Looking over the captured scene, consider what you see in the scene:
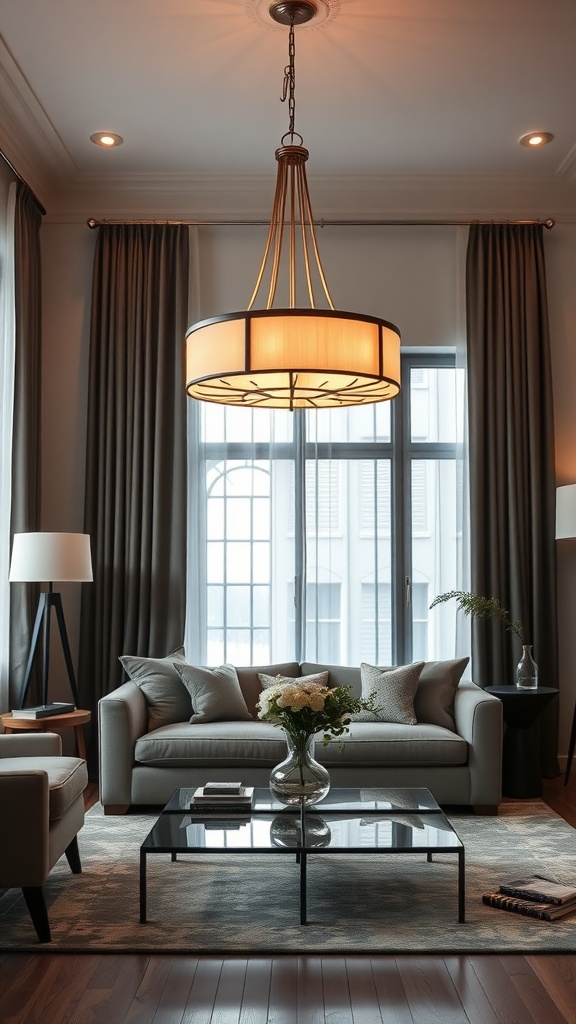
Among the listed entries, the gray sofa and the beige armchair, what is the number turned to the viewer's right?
1

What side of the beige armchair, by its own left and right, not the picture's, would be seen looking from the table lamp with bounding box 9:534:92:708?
left

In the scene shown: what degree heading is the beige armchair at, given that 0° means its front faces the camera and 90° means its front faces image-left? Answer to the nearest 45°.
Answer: approximately 270°

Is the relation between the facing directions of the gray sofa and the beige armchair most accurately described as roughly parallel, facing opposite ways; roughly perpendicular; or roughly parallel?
roughly perpendicular

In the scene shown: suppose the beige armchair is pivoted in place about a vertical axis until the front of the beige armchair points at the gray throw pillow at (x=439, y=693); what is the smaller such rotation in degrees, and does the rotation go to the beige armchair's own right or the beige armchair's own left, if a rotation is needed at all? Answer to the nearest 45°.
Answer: approximately 45° to the beige armchair's own left

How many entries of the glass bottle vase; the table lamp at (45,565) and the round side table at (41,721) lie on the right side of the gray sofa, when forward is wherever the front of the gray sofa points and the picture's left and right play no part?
2
